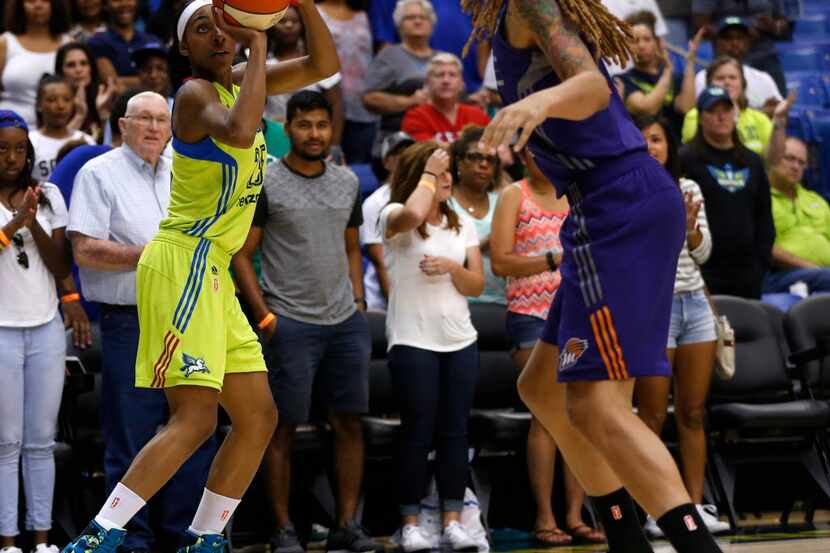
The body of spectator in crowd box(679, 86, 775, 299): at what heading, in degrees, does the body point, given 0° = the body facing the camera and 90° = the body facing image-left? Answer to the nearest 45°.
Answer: approximately 0°

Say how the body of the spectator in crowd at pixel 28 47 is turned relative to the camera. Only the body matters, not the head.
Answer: toward the camera

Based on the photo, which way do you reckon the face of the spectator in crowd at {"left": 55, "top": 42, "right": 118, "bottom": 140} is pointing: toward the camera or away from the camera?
toward the camera

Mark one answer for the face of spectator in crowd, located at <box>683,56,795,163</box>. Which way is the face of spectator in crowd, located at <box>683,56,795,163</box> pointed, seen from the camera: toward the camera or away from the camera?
toward the camera

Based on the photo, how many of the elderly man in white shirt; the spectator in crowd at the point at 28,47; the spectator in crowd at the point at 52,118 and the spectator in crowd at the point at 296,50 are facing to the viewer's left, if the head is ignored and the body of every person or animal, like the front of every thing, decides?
0

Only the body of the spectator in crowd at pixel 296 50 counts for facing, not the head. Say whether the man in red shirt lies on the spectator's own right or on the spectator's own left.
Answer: on the spectator's own left

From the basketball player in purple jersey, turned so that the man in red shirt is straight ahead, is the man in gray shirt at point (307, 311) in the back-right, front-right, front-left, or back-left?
front-left

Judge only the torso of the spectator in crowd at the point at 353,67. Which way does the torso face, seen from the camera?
toward the camera

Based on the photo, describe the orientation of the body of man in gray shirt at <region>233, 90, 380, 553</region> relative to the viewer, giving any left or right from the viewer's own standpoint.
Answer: facing the viewer

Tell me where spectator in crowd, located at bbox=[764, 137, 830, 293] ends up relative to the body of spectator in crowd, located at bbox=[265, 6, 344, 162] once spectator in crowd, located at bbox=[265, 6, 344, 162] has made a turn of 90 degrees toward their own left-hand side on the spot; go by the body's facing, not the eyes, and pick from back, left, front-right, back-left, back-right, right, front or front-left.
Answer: front

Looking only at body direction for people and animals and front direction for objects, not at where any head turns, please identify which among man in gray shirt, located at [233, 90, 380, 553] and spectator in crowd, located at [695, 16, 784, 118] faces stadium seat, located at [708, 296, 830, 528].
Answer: the spectator in crowd

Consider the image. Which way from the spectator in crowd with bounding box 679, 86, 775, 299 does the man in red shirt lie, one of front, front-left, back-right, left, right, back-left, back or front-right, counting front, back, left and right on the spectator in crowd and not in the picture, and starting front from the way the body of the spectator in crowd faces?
right

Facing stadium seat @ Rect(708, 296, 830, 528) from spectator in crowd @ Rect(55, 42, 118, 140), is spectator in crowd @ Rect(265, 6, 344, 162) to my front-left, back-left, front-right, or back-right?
front-left

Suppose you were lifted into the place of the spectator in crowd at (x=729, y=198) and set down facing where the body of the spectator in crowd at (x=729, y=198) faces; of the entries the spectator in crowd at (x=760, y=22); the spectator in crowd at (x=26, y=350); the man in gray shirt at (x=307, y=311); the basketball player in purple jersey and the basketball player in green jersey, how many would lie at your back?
1

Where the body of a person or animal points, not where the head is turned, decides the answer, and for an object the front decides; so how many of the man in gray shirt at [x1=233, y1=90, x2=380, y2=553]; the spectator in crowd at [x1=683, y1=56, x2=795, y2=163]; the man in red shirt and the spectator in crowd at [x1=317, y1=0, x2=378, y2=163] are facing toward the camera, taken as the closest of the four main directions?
4

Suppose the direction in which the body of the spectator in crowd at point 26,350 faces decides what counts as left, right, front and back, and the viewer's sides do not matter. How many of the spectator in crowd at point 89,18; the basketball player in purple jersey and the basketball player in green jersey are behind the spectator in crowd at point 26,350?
1
